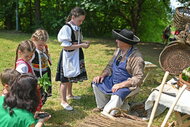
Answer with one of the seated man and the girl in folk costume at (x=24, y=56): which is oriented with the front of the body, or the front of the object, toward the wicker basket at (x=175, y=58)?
the girl in folk costume

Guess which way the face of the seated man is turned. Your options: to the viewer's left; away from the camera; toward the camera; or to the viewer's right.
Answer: to the viewer's left

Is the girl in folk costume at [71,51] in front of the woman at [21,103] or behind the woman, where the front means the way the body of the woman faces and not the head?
in front

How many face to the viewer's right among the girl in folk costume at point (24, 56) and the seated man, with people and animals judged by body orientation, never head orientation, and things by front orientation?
1

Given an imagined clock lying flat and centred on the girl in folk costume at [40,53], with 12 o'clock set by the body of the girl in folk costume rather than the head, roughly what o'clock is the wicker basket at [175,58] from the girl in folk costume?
The wicker basket is roughly at 11 o'clock from the girl in folk costume.

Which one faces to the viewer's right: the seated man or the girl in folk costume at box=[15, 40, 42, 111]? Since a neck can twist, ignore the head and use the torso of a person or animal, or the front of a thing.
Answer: the girl in folk costume

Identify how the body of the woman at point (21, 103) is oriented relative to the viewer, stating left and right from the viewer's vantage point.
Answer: facing away from the viewer and to the right of the viewer

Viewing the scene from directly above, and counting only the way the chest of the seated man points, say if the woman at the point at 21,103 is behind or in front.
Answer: in front

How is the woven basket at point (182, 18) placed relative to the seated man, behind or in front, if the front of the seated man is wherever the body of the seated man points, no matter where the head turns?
behind

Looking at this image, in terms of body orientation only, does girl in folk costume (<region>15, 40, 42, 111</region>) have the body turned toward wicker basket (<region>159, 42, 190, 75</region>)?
yes

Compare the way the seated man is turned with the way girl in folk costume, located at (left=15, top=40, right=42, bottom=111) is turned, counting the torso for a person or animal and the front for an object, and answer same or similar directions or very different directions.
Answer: very different directions

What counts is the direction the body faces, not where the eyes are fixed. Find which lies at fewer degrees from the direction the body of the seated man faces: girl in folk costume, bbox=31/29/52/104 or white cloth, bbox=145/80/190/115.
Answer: the girl in folk costume

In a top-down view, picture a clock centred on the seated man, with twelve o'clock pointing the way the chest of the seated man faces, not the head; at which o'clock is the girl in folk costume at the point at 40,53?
The girl in folk costume is roughly at 1 o'clock from the seated man.

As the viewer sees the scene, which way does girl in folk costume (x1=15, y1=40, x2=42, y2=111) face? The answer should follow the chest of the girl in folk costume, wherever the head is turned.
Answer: to the viewer's right
